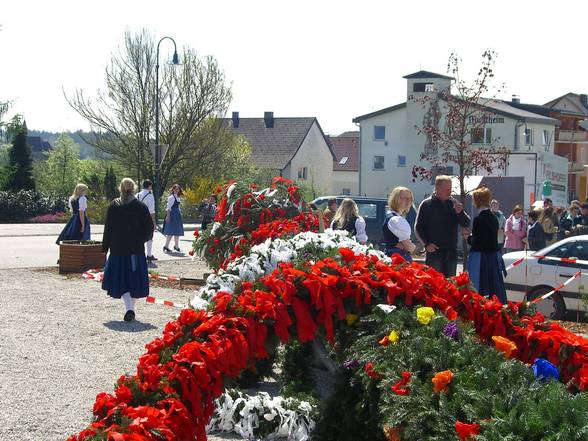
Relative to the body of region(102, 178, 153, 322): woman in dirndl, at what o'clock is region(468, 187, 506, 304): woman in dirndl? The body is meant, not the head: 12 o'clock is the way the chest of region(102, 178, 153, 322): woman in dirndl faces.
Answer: region(468, 187, 506, 304): woman in dirndl is roughly at 4 o'clock from region(102, 178, 153, 322): woman in dirndl.

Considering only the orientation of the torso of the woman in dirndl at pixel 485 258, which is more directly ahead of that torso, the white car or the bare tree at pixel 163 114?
the bare tree

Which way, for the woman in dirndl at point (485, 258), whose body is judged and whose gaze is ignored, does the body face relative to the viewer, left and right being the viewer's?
facing away from the viewer and to the left of the viewer

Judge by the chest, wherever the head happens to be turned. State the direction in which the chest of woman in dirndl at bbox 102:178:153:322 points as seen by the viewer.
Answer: away from the camera

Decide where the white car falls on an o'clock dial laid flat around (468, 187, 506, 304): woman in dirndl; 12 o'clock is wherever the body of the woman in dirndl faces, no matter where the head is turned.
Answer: The white car is roughly at 2 o'clock from the woman in dirndl.

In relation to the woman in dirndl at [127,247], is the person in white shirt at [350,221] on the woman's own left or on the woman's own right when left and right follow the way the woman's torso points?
on the woman's own right

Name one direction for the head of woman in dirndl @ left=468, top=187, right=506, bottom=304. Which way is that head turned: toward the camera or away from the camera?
away from the camera

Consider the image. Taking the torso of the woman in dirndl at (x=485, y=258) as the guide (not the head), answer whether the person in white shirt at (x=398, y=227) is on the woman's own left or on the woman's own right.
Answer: on the woman's own left

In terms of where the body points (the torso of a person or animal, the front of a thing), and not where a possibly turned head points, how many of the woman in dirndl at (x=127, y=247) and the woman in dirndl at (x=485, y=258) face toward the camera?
0

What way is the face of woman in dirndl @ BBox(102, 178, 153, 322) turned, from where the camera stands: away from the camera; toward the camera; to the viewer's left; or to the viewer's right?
away from the camera

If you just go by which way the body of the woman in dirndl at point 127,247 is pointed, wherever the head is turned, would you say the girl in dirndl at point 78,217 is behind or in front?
in front

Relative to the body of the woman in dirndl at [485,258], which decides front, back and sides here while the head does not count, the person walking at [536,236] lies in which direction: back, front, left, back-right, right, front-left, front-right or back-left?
front-right

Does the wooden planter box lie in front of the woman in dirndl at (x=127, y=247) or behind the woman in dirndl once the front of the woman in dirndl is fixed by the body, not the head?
in front
